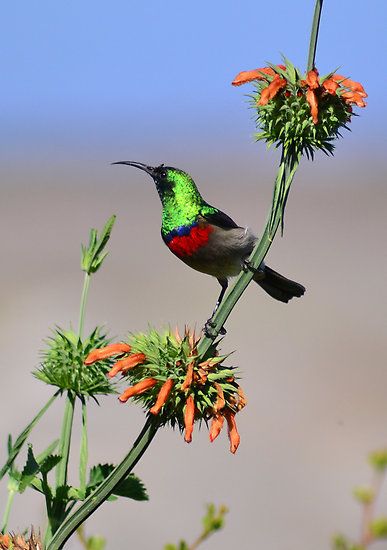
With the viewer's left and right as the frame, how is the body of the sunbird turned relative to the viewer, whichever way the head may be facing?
facing to the left of the viewer
